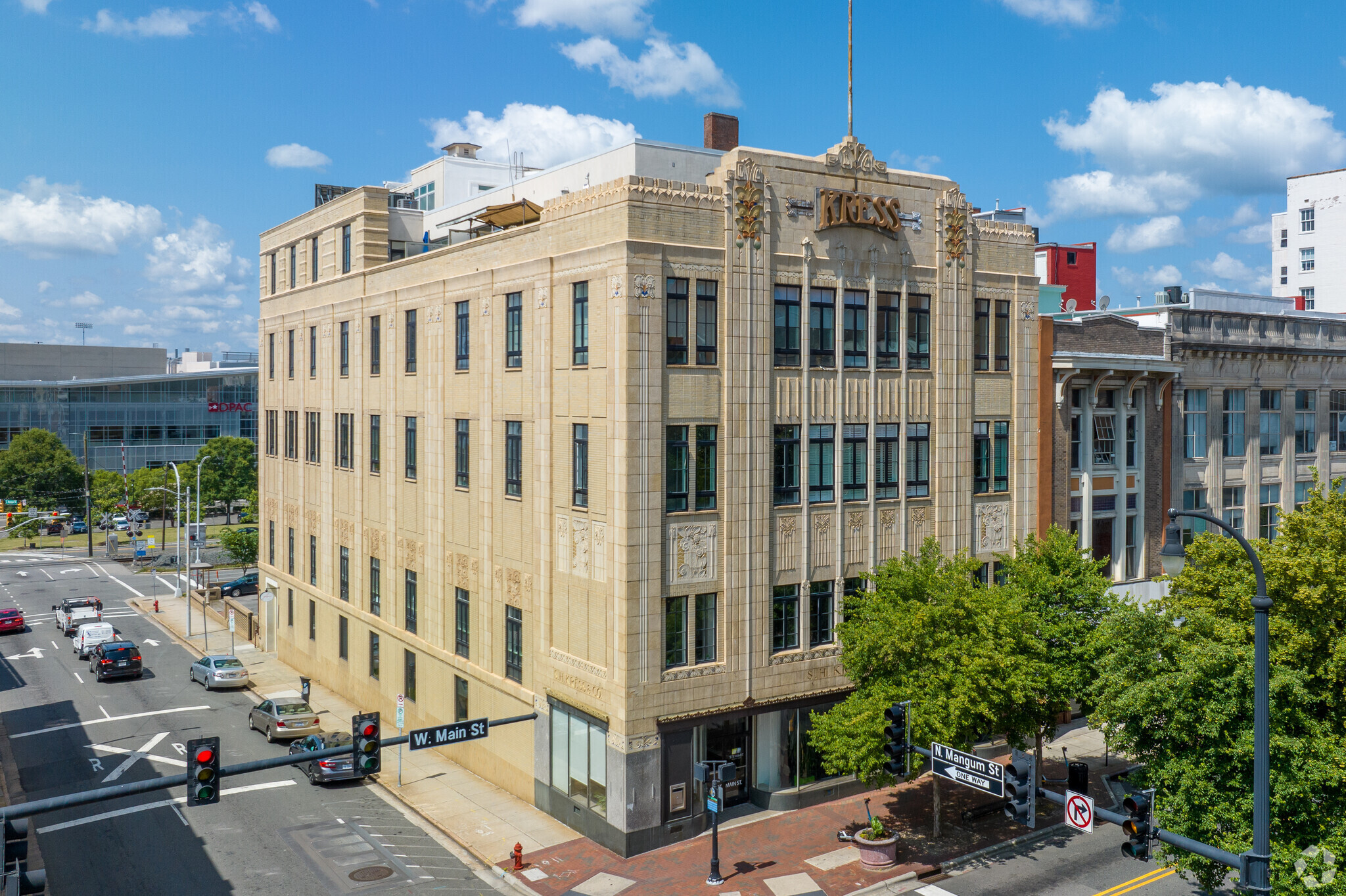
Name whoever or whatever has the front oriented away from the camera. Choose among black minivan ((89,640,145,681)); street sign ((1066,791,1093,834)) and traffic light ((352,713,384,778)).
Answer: the black minivan

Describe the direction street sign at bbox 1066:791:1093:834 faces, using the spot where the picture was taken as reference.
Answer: facing the viewer and to the left of the viewer

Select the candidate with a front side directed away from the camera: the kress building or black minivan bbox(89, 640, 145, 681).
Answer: the black minivan

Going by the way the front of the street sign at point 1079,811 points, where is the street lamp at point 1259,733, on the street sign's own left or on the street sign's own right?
on the street sign's own left

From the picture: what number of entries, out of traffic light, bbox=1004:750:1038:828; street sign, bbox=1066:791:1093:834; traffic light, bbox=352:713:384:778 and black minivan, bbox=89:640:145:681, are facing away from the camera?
1

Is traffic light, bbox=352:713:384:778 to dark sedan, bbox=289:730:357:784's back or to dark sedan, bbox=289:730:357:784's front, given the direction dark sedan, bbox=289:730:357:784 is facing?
to the back

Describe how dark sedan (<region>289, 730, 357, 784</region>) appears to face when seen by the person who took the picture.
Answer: facing away from the viewer and to the left of the viewer

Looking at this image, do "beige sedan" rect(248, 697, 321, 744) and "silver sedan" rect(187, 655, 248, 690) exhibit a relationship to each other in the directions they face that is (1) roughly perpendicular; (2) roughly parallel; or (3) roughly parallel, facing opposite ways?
roughly parallel

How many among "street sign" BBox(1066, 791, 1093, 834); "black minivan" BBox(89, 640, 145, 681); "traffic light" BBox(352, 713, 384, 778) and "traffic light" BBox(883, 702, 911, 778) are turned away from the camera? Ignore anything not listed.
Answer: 1

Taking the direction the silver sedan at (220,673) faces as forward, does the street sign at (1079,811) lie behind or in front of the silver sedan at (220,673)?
behind

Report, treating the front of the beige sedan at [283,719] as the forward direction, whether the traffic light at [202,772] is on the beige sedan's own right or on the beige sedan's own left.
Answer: on the beige sedan's own left

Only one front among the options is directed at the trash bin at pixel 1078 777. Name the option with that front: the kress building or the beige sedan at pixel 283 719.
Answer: the kress building

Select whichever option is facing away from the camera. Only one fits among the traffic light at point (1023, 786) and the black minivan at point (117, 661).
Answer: the black minivan

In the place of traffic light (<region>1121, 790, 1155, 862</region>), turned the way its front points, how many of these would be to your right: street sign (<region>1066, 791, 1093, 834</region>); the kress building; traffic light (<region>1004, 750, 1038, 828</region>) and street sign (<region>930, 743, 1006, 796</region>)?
4

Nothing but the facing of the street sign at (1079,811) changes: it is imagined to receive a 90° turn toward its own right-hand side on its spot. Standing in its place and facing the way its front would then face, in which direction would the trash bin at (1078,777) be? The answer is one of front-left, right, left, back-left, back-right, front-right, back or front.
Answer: front-right

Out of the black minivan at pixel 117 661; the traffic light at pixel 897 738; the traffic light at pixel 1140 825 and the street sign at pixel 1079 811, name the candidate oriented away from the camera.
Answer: the black minivan

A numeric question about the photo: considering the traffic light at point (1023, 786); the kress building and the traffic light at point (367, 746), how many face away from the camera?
0

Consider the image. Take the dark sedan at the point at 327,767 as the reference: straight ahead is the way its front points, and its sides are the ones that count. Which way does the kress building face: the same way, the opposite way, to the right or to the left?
the opposite way
